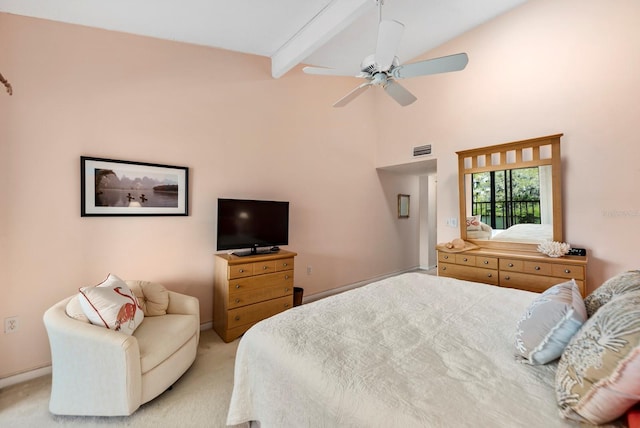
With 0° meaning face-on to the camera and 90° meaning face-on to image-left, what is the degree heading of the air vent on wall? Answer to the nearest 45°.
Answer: approximately 45°

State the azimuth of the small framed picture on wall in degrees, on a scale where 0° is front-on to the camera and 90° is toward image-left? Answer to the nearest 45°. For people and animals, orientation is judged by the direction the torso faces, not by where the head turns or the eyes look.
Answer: approximately 315°

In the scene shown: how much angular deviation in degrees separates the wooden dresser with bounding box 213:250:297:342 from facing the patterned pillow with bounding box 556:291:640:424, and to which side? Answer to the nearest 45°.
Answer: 0° — it already faces it

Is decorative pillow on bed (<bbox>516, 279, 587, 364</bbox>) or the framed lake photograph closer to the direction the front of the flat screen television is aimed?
the decorative pillow on bed

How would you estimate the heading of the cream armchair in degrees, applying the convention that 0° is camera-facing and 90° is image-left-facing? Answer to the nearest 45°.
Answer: approximately 315°

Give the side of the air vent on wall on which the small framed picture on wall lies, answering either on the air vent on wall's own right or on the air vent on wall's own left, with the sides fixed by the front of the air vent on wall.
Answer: on the air vent on wall's own right

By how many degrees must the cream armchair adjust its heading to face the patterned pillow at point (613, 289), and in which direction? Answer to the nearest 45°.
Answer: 0° — it already faces it

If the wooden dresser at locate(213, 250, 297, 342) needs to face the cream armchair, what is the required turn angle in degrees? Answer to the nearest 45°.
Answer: approximately 90° to its right

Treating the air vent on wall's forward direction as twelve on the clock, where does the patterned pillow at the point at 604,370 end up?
The patterned pillow is roughly at 10 o'clock from the air vent on wall.

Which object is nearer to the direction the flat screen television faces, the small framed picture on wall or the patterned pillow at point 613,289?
the patterned pillow
